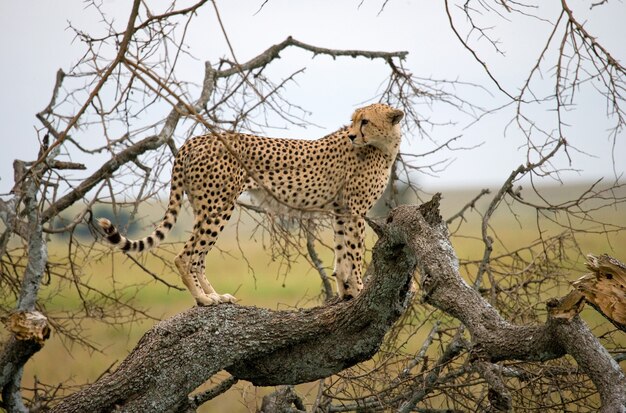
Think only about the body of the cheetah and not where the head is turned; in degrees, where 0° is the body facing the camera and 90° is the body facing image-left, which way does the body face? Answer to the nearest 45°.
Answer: approximately 270°
